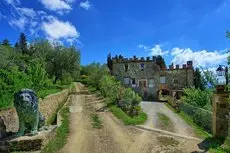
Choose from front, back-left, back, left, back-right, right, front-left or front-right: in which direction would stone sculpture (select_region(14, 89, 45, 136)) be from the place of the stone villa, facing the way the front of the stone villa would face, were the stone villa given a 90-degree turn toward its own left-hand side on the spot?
right

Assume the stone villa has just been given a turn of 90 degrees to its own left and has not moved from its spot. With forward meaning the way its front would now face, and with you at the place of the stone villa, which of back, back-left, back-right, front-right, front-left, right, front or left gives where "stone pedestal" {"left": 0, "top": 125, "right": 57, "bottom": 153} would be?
right

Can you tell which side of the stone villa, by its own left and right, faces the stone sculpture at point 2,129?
front

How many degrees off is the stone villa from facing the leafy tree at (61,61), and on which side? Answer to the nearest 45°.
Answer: approximately 45° to its right

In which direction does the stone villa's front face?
toward the camera

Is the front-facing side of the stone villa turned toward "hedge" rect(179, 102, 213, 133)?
yes

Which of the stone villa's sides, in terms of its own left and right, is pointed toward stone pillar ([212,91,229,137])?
front

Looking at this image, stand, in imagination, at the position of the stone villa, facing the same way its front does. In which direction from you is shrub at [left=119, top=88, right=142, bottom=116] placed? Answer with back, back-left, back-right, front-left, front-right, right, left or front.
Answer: front
